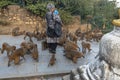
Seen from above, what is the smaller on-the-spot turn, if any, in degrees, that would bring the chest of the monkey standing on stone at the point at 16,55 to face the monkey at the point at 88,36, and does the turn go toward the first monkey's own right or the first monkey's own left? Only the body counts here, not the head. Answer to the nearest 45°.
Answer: approximately 45° to the first monkey's own left

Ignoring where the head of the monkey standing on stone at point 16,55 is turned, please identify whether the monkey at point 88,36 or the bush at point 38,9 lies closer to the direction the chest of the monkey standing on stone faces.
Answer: the monkey

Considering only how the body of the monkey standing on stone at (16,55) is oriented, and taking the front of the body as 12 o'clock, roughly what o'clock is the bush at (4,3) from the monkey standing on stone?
The bush is roughly at 9 o'clock from the monkey standing on stone.

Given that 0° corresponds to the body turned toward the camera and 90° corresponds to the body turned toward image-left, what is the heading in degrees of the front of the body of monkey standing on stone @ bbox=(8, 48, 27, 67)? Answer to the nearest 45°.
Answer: approximately 270°

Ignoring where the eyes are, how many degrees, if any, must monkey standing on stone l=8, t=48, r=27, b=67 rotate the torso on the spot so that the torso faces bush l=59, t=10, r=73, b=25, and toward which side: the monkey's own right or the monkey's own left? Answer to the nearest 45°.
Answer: approximately 45° to the monkey's own left

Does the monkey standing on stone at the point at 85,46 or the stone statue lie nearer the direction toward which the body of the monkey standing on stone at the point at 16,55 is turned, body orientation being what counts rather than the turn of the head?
the monkey standing on stone
